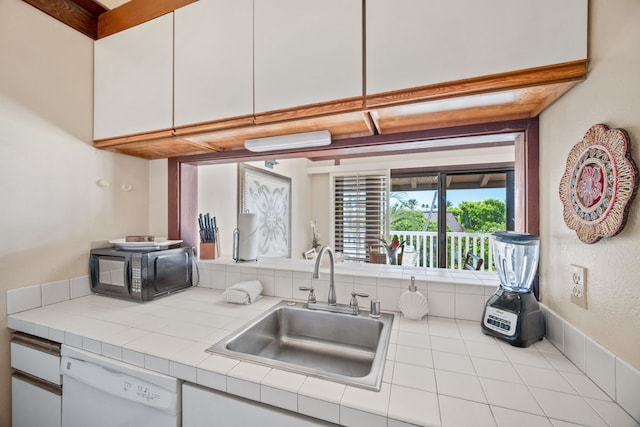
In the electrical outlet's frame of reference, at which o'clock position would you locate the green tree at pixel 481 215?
The green tree is roughly at 4 o'clock from the electrical outlet.

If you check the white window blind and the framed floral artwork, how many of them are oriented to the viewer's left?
0

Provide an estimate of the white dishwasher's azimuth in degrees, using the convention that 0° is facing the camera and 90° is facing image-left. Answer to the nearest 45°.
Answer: approximately 45°

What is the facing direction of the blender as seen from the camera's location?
facing the viewer and to the left of the viewer

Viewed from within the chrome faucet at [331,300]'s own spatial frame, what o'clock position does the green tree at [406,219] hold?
The green tree is roughly at 5 o'clock from the chrome faucet.

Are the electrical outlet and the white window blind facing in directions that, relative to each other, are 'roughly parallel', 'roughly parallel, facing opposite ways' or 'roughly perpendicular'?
roughly perpendicular

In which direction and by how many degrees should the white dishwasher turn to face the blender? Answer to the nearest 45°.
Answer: approximately 90° to its left

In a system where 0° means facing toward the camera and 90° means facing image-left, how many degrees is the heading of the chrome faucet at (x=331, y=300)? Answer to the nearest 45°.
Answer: approximately 45°

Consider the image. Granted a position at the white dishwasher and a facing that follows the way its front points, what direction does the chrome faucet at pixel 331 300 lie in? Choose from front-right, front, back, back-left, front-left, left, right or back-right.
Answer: back-left

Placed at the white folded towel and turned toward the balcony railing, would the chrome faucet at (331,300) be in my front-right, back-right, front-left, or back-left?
front-right

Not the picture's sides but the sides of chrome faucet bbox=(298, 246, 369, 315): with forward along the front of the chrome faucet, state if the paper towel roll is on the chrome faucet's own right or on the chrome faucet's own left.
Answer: on the chrome faucet's own right

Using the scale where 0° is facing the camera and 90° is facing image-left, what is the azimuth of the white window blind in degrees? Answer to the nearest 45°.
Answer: approximately 0°

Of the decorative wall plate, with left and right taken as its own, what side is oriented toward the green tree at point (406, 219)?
right

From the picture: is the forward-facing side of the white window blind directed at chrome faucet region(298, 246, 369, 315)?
yes

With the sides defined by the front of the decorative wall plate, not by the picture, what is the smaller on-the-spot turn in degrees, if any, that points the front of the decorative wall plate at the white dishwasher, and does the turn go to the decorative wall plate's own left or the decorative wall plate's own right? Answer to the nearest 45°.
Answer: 0° — it already faces it

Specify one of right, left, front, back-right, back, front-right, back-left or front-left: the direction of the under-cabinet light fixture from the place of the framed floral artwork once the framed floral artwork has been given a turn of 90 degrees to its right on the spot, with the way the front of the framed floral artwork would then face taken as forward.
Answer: front-left

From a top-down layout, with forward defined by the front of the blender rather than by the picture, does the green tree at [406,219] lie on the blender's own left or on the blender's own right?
on the blender's own right
